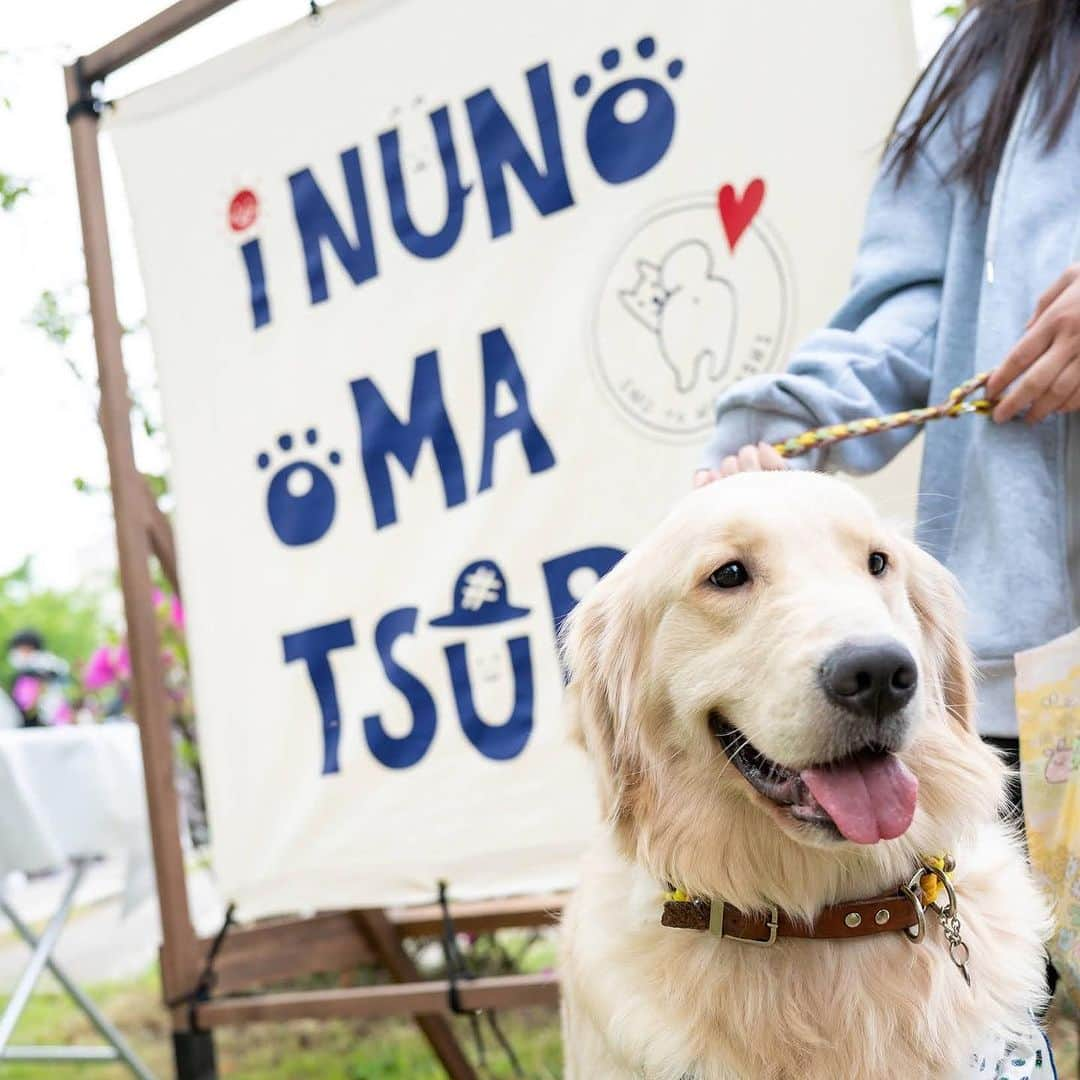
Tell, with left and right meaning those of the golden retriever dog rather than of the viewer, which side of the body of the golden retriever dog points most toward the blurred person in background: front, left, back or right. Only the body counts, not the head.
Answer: back

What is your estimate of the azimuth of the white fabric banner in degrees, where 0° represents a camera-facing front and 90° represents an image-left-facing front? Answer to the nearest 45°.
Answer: approximately 45°

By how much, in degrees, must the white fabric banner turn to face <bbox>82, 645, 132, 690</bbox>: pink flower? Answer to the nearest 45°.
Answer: approximately 90° to its right

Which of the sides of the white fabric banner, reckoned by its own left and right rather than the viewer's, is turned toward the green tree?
right

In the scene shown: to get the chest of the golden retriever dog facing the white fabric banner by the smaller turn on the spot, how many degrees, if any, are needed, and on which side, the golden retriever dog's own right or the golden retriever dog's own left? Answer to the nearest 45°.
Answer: approximately 180°

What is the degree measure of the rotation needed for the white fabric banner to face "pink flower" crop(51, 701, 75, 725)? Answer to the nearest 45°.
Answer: approximately 90° to its right

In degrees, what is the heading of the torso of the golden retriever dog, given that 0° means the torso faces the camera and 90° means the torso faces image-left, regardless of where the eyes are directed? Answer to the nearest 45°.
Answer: approximately 315°
